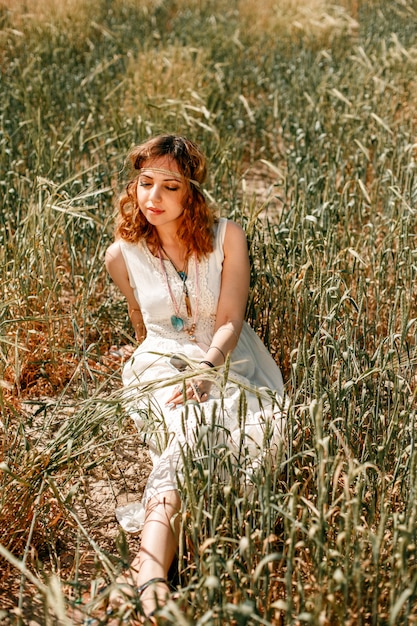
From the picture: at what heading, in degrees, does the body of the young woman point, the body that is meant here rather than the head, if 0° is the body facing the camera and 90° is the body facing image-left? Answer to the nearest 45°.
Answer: approximately 0°
